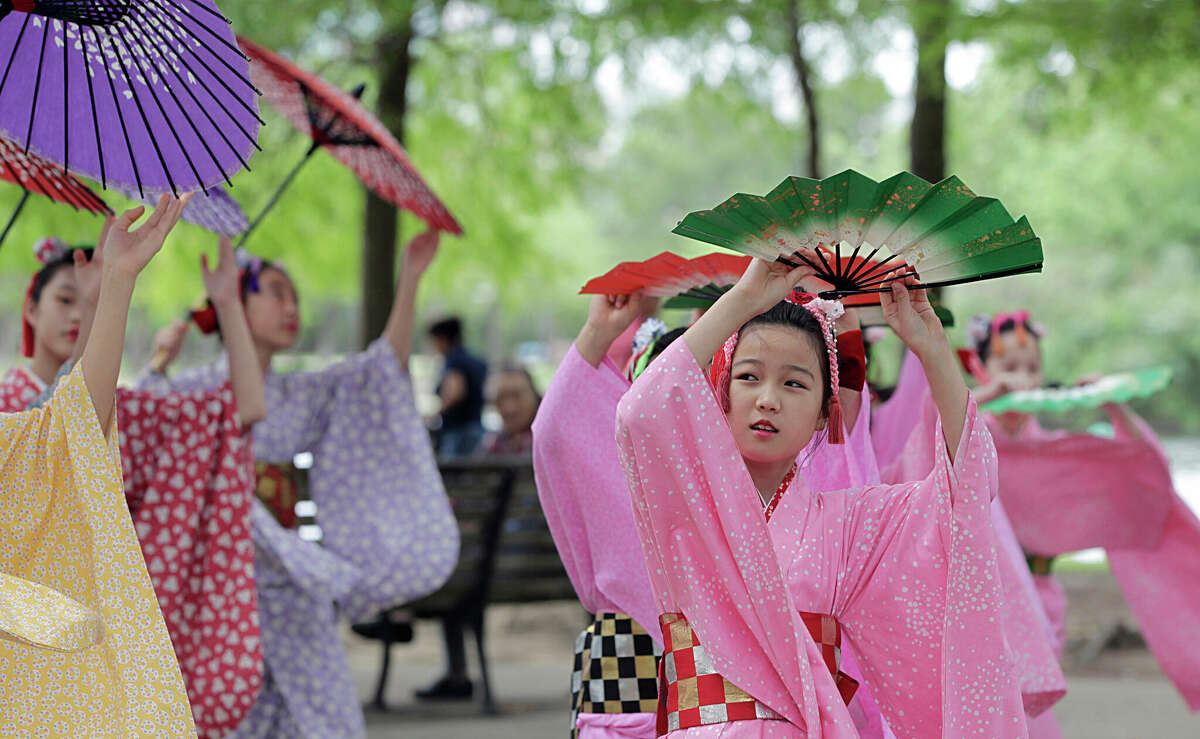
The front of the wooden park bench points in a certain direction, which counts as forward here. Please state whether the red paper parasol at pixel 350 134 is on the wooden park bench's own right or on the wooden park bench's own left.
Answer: on the wooden park bench's own left

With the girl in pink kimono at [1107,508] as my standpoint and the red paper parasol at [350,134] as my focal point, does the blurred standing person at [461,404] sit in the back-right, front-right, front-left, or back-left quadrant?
front-right

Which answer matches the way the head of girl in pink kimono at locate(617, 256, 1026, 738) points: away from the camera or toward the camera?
toward the camera

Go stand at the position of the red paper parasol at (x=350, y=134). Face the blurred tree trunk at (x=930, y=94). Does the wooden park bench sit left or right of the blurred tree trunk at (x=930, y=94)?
left

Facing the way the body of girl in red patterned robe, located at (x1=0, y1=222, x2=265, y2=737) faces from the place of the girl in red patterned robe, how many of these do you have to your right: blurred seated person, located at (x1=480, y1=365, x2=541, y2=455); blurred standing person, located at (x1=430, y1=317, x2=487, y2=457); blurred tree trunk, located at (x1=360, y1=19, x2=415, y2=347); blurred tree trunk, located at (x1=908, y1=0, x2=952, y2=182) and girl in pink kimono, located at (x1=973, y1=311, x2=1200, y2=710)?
0

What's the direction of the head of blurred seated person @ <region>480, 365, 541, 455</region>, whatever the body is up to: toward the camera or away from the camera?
toward the camera

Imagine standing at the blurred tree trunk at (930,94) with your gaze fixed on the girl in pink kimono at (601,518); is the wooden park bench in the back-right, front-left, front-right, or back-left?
front-right

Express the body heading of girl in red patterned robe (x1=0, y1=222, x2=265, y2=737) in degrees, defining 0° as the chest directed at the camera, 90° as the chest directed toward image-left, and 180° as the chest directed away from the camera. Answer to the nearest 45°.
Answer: approximately 315°
